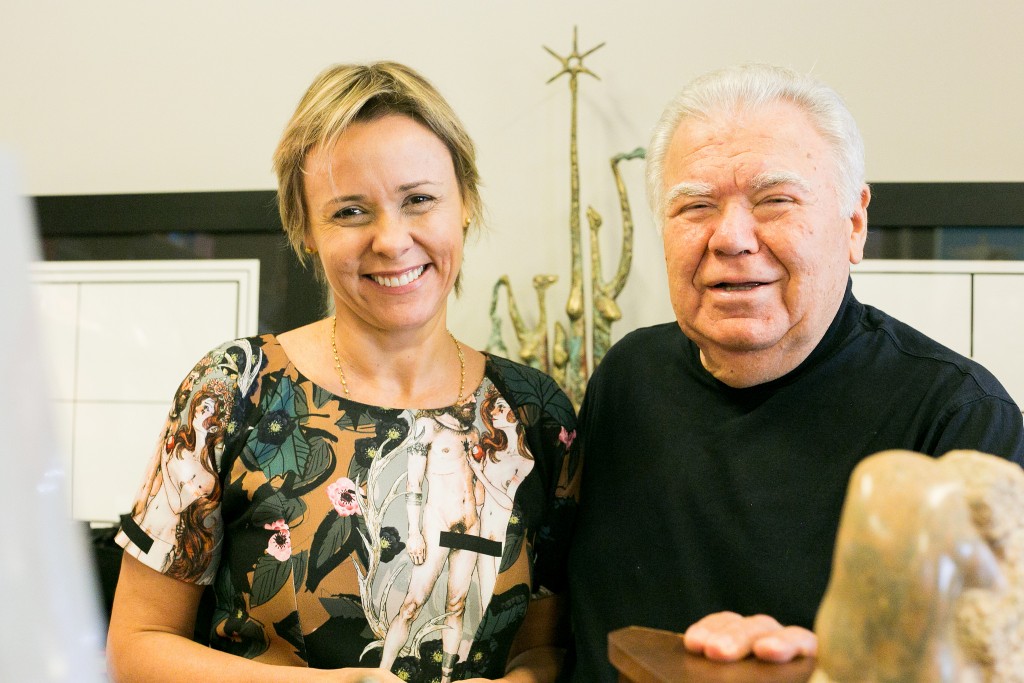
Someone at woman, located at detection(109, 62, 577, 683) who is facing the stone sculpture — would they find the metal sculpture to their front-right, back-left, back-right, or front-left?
back-left

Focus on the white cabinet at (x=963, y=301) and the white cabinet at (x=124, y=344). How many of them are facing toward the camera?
2

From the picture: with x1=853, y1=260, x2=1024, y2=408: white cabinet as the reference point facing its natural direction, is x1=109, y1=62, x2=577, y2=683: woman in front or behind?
in front

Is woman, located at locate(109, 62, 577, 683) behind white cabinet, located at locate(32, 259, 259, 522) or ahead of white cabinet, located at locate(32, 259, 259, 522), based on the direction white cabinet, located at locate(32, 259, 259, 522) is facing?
ahead

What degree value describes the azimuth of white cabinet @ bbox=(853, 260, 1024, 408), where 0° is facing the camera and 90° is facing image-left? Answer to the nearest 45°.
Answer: approximately 0°

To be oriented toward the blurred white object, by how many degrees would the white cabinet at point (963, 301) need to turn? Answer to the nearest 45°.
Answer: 0° — it already faces it

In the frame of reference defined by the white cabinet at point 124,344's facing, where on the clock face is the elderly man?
The elderly man is roughly at 11 o'clock from the white cabinet.

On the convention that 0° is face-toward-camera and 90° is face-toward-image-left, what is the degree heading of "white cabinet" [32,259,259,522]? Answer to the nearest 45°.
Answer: approximately 0°
